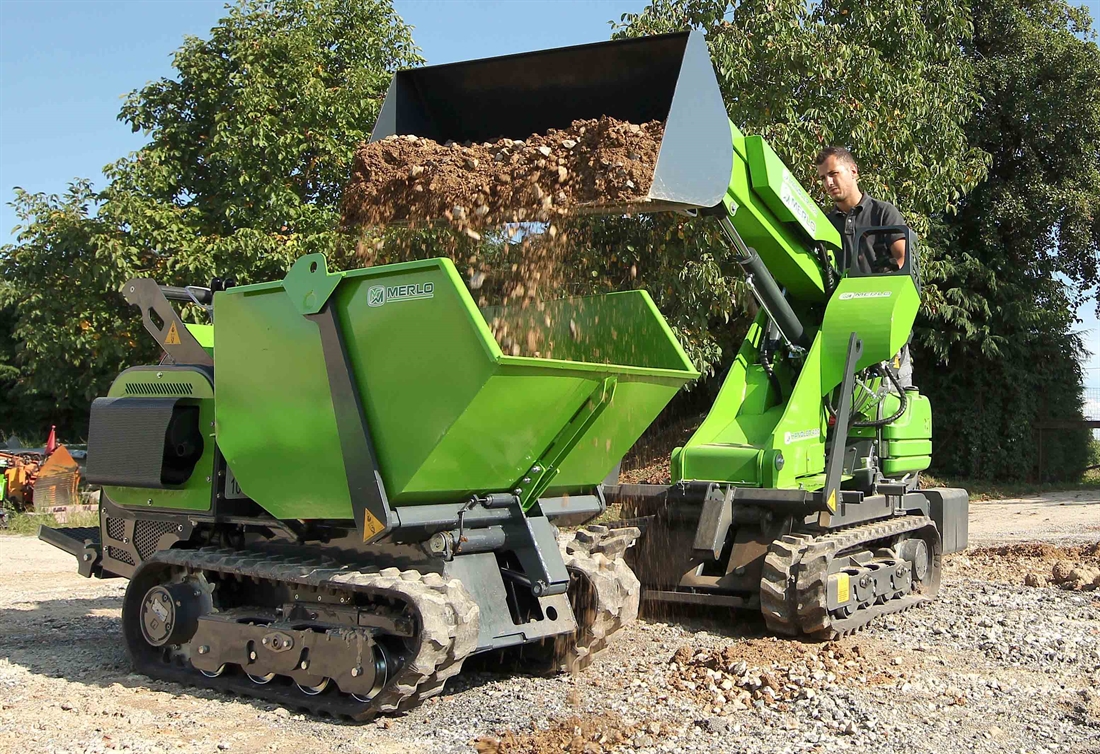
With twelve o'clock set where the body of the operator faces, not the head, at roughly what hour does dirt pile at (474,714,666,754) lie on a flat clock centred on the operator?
The dirt pile is roughly at 11 o'clock from the operator.

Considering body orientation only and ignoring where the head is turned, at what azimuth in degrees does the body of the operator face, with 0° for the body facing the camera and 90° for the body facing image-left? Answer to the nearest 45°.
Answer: approximately 45°

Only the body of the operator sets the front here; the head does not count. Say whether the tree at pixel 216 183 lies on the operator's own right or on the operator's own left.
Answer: on the operator's own right

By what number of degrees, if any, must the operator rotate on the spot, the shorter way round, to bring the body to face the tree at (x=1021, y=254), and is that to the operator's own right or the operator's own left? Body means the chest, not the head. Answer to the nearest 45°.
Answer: approximately 135° to the operator's own right
